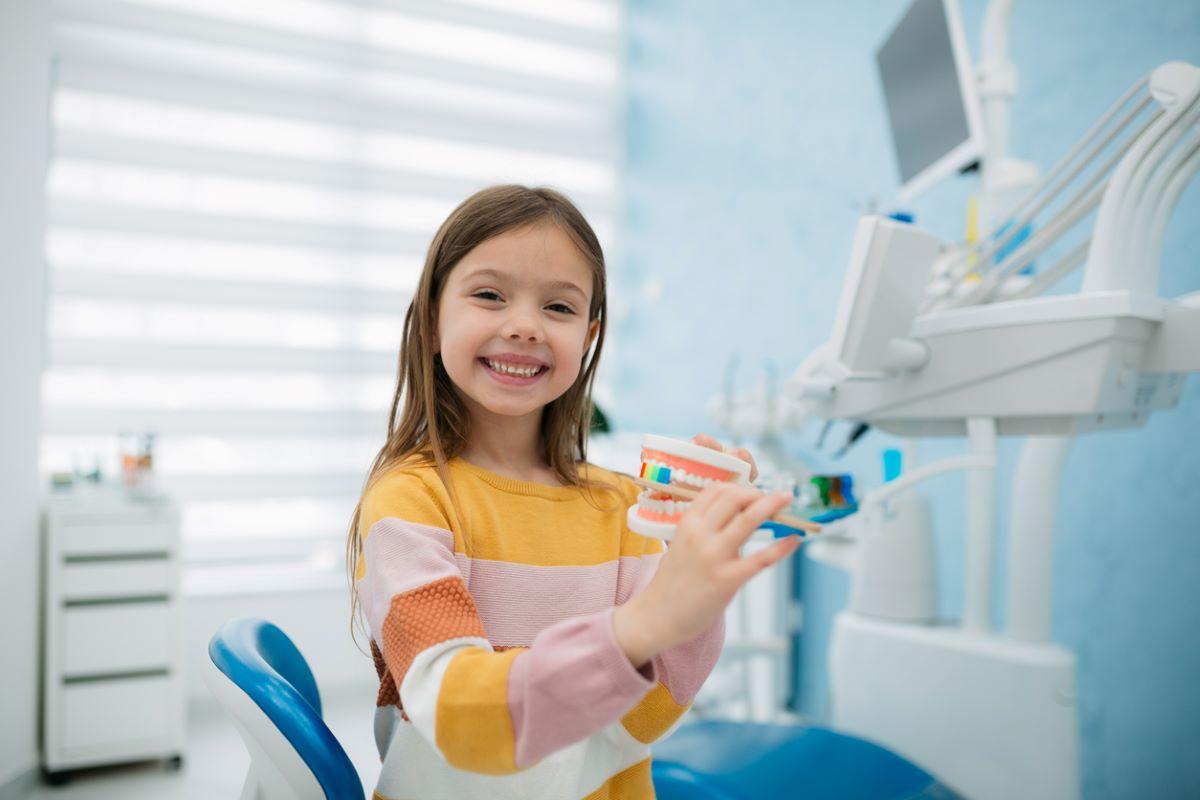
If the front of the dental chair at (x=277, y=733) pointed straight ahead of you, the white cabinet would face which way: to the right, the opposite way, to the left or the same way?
to the right

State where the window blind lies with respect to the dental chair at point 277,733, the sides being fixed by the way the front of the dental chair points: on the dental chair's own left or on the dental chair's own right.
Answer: on the dental chair's own left

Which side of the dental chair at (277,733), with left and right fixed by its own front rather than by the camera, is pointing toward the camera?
right

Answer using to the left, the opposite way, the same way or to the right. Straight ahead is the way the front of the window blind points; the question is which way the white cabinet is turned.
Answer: the same way

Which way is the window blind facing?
toward the camera

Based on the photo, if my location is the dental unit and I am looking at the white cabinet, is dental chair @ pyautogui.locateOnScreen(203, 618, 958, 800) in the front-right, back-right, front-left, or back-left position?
front-left

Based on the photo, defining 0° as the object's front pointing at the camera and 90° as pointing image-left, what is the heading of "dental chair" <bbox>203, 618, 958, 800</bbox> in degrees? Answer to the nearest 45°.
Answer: approximately 270°

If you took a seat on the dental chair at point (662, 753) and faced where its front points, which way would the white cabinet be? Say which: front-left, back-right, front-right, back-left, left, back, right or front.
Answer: back-left

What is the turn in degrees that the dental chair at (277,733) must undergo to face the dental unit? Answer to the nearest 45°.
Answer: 0° — it already faces it

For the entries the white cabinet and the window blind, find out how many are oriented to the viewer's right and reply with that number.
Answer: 0

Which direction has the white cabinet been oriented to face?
toward the camera

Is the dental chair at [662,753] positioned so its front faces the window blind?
no

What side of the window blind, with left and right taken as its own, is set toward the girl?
front

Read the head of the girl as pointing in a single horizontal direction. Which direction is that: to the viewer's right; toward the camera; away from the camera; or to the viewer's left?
toward the camera

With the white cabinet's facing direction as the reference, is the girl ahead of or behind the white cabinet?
ahead

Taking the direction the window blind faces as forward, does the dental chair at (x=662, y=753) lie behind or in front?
in front

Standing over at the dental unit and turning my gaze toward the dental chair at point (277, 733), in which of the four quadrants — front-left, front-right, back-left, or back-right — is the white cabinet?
front-right

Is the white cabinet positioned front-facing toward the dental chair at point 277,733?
yes

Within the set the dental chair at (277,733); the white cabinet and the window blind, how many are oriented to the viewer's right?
1
